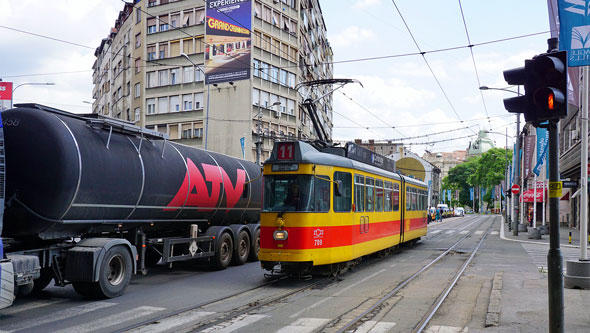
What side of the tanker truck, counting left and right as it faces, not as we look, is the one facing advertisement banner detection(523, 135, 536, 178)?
back

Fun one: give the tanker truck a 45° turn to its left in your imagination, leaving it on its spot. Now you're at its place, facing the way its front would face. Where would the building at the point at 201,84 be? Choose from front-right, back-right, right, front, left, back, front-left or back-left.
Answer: back

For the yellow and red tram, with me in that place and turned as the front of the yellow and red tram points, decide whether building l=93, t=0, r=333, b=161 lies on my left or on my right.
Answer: on my right

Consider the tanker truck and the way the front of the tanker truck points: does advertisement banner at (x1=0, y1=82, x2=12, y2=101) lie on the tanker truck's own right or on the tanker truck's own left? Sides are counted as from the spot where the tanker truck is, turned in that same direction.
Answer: on the tanker truck's own right

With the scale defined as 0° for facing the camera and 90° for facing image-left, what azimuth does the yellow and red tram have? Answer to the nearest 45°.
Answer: approximately 45°

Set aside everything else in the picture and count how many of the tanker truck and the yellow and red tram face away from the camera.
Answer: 0

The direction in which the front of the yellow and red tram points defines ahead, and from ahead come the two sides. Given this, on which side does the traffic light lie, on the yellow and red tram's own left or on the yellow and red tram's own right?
on the yellow and red tram's own left

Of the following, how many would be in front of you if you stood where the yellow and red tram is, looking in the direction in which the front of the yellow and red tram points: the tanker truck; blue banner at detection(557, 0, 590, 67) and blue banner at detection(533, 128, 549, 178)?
1

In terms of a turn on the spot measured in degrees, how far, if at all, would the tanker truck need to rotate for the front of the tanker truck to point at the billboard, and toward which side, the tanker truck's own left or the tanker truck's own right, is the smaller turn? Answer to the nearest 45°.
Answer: approximately 135° to the tanker truck's own right

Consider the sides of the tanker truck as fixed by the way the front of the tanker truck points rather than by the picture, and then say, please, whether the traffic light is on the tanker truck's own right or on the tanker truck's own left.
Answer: on the tanker truck's own left
